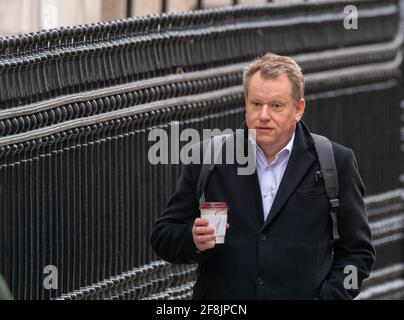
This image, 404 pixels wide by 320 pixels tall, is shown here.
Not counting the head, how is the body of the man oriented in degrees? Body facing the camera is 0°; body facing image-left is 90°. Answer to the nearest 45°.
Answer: approximately 0°
